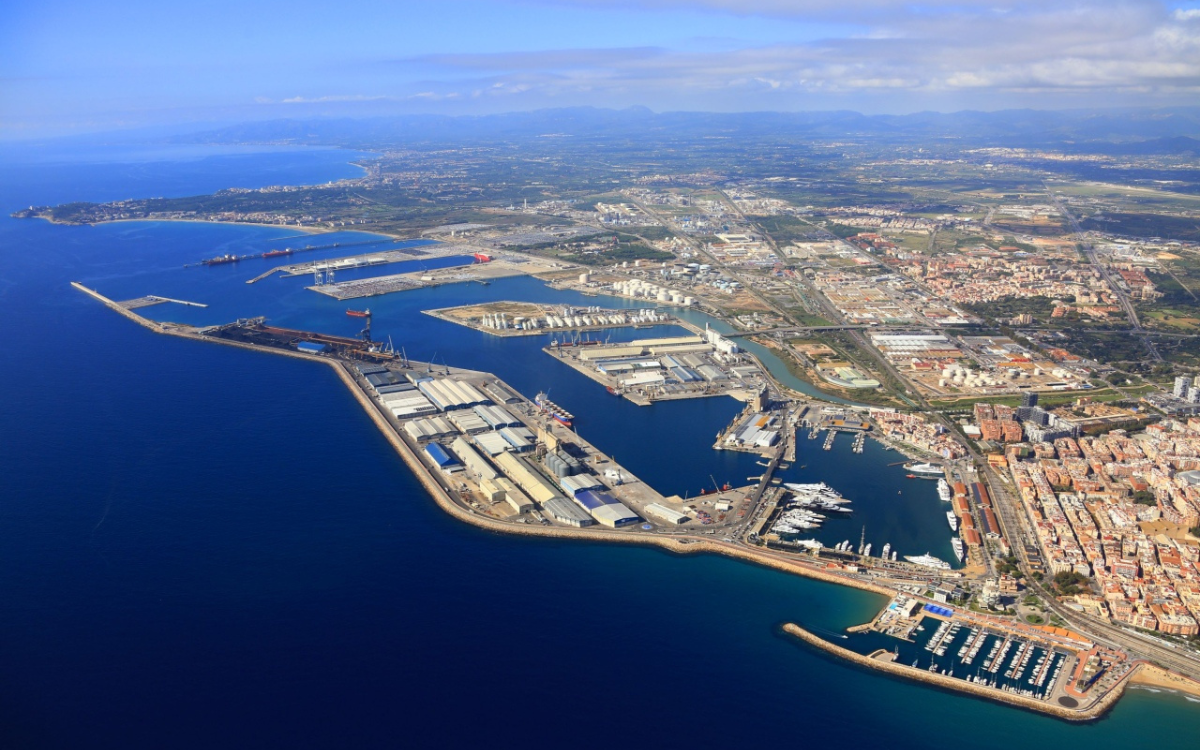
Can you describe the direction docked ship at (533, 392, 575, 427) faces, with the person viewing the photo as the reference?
facing the viewer and to the right of the viewer

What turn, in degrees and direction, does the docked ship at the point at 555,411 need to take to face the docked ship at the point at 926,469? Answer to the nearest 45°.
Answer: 0° — it already faces it

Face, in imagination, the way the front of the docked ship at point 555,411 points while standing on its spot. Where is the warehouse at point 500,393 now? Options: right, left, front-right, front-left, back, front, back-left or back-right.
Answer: back

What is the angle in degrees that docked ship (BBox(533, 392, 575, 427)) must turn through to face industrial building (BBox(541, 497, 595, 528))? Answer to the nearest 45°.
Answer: approximately 45° to its right

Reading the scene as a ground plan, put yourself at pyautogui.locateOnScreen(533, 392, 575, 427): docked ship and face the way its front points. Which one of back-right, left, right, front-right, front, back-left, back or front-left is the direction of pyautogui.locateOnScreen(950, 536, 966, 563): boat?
front

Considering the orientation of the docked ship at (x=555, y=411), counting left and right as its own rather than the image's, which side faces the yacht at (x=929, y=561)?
front

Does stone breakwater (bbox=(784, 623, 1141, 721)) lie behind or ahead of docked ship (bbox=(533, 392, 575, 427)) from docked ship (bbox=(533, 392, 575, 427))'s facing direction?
ahead

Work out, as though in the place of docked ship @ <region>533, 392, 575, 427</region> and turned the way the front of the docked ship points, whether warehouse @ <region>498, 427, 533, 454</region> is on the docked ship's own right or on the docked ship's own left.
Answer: on the docked ship's own right

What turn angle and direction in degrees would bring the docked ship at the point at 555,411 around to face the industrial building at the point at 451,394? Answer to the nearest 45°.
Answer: approximately 180°

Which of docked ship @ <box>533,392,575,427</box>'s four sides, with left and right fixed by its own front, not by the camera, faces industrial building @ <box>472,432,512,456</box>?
right

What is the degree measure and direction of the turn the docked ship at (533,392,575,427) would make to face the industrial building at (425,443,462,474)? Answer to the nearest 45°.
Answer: approximately 90° to its right
